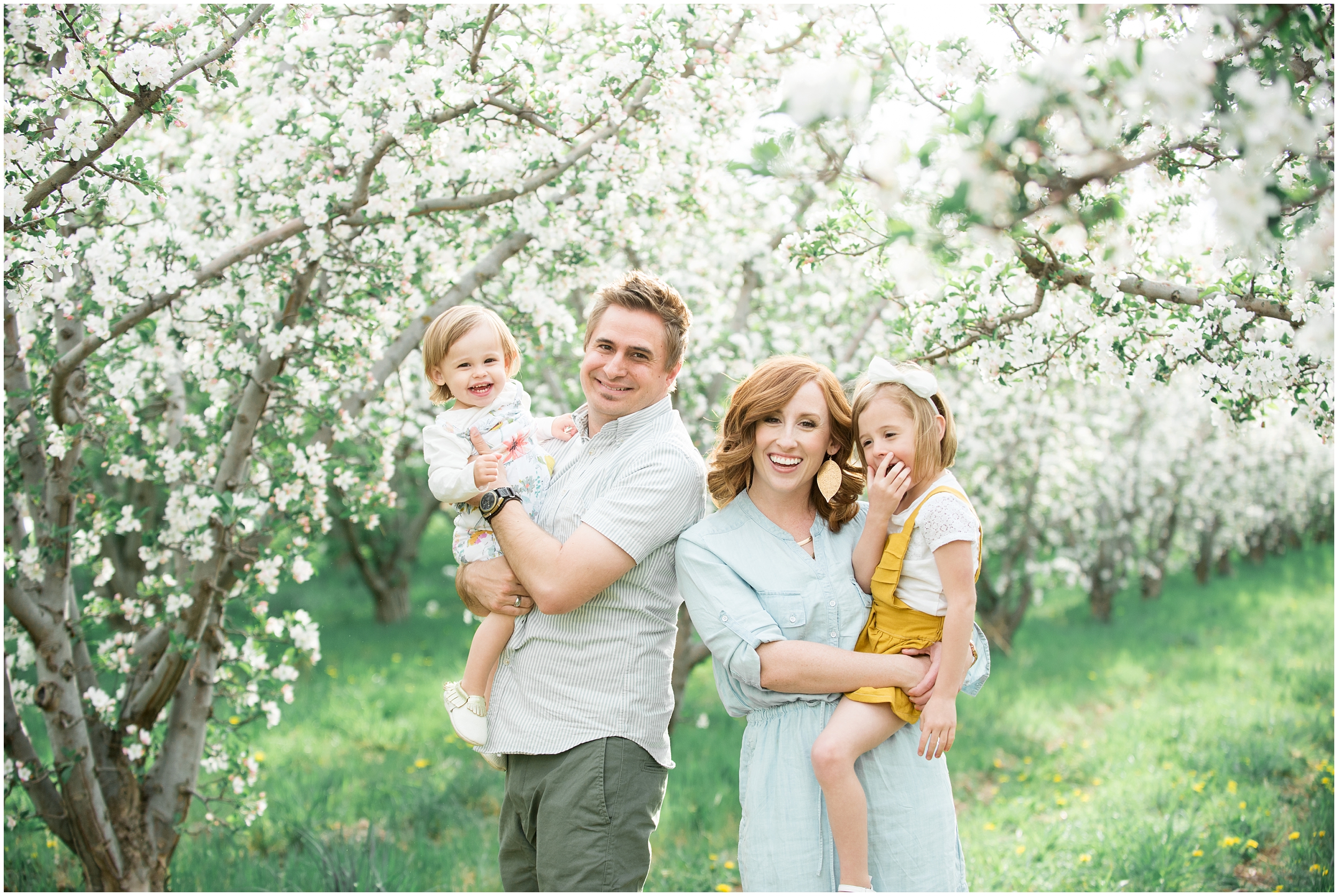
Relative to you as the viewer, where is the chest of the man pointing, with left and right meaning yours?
facing the viewer and to the left of the viewer

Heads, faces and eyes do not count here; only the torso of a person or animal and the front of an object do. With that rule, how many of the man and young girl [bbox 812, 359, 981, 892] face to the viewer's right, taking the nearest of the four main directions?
0

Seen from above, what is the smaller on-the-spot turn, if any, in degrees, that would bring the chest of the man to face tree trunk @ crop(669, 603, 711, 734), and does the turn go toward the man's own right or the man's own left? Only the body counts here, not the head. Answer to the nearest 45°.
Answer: approximately 135° to the man's own right

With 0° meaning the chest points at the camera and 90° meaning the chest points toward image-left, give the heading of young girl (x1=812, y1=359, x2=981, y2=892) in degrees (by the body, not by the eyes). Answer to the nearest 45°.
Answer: approximately 45°

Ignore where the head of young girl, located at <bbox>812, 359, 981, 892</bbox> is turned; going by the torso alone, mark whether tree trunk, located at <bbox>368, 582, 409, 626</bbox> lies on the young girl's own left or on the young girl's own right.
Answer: on the young girl's own right

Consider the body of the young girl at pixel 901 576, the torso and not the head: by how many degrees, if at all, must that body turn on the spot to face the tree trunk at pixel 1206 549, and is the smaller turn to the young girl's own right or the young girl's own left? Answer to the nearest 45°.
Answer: approximately 135° to the young girl's own right

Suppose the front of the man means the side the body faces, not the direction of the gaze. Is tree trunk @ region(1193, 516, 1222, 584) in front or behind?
behind
